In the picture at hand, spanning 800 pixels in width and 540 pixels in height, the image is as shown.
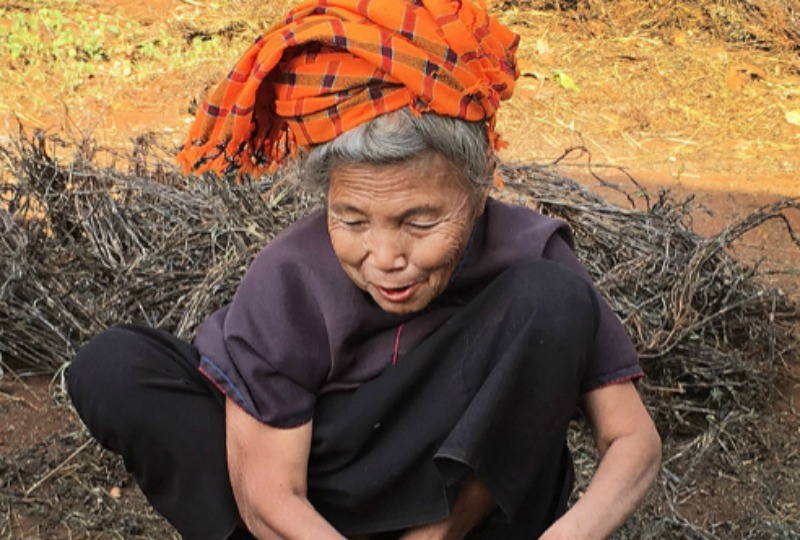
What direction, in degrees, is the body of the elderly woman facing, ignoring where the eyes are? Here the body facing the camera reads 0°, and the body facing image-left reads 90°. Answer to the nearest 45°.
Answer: approximately 0°
